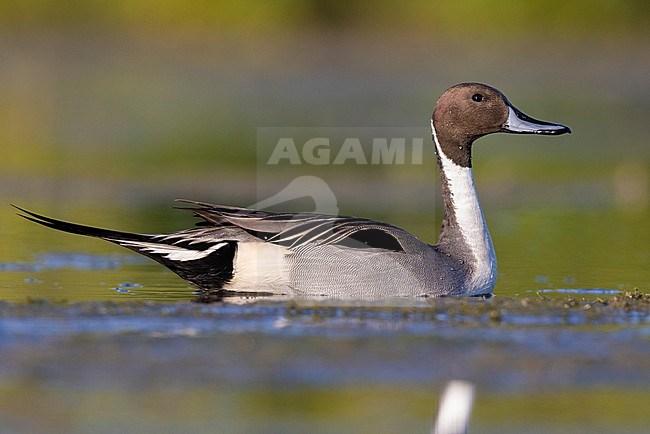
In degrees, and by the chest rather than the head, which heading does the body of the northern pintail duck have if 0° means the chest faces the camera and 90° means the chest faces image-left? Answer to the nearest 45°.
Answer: approximately 270°
